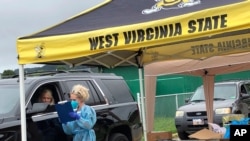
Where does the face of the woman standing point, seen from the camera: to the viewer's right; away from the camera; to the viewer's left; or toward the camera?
to the viewer's left

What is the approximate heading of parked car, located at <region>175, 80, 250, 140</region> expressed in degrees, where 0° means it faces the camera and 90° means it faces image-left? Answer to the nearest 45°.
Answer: approximately 45°

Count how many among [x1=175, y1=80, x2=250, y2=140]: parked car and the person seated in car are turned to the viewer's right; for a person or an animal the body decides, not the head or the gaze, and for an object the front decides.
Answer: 0

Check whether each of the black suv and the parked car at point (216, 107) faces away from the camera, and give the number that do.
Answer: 0

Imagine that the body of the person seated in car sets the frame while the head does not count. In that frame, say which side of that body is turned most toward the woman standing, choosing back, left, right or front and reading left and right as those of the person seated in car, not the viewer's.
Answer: left

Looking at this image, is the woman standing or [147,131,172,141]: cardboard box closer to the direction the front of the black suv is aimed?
the woman standing

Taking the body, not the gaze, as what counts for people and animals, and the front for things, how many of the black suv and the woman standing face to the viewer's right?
0

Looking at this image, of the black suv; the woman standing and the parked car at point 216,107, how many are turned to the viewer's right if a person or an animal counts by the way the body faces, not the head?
0

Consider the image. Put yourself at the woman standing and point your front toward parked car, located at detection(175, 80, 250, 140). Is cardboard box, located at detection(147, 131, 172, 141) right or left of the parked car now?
right

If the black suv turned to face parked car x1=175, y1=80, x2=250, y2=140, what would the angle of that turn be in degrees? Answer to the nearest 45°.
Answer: approximately 180°

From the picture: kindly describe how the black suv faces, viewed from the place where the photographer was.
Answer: facing the viewer and to the left of the viewer

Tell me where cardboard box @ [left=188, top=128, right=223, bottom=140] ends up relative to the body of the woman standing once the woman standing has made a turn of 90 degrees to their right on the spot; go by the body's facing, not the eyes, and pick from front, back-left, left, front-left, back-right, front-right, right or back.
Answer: right

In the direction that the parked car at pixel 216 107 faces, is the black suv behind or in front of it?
in front

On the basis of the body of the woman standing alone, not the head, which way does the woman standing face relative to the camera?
to the viewer's left
